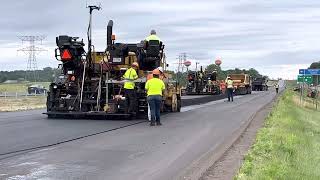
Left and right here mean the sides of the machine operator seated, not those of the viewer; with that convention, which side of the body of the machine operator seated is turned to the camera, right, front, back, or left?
back

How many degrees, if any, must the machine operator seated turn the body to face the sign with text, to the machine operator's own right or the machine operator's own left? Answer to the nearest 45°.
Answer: approximately 45° to the machine operator's own right

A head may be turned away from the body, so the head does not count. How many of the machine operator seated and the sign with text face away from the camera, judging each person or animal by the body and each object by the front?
1

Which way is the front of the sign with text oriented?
toward the camera

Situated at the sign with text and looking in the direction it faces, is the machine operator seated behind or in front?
in front

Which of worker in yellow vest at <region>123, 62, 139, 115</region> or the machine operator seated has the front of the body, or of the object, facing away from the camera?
the machine operator seated

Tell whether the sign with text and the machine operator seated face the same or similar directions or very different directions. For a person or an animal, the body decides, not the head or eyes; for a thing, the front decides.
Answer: very different directions

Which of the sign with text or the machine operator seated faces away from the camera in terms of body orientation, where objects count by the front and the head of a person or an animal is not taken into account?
the machine operator seated
